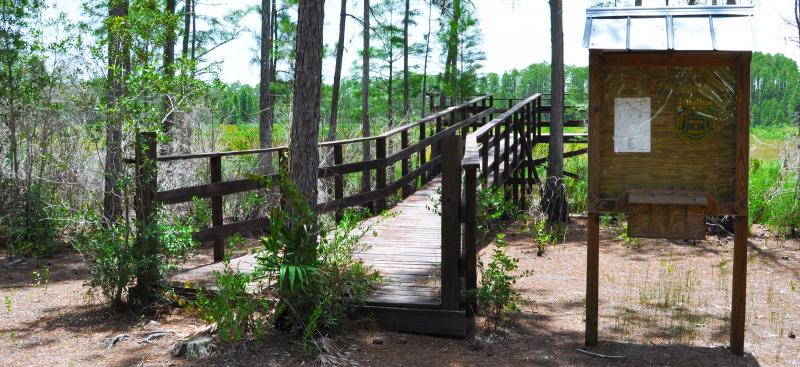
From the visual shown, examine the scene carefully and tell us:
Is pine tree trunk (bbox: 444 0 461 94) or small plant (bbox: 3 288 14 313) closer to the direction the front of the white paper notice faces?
the small plant

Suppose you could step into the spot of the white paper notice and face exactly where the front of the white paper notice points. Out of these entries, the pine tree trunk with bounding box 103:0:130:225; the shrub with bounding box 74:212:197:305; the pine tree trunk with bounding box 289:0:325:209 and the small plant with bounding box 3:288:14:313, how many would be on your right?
4

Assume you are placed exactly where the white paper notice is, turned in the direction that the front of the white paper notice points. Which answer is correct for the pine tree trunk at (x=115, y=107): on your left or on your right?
on your right

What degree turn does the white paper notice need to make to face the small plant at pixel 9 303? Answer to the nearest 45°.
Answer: approximately 90° to its right

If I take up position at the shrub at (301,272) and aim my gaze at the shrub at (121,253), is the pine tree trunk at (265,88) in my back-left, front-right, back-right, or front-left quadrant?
front-right

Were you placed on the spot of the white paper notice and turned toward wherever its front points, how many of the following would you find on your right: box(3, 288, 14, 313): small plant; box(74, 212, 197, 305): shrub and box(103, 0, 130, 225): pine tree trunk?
3

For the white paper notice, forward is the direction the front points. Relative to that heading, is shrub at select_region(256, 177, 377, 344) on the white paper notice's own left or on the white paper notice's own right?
on the white paper notice's own right

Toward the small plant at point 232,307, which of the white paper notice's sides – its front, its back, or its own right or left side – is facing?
right

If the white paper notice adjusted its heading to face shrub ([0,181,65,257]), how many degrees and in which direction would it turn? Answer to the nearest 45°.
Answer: approximately 90° to its right

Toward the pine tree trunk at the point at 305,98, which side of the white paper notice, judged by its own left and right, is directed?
right

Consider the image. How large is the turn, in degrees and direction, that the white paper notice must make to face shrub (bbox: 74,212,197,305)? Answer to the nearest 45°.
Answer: approximately 90° to its right

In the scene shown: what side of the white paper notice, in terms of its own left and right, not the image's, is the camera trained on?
front

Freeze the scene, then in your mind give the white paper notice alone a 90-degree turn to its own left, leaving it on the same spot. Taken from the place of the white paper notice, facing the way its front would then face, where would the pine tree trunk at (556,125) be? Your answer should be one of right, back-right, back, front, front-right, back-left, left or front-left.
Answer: left

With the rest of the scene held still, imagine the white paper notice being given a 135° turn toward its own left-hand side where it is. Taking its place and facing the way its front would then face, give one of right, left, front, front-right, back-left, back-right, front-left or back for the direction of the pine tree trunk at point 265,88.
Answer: left
